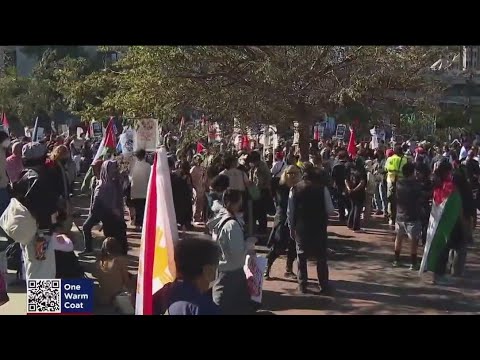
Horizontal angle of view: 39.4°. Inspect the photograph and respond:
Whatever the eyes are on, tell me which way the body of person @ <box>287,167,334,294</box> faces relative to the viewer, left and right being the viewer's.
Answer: facing away from the viewer

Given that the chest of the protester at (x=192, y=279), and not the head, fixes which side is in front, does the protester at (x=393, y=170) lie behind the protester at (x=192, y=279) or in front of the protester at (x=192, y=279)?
in front

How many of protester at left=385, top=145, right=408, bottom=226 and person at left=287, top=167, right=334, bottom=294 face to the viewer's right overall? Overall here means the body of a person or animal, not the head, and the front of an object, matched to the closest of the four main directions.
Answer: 0

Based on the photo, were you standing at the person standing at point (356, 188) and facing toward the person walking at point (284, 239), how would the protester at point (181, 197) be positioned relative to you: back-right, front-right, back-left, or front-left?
front-right

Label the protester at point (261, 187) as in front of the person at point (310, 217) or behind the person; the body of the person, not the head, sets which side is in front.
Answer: in front

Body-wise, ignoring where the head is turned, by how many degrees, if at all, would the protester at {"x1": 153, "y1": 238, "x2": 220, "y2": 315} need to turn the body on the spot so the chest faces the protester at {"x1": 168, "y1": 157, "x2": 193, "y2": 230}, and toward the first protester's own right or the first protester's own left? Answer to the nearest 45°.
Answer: approximately 45° to the first protester's own left

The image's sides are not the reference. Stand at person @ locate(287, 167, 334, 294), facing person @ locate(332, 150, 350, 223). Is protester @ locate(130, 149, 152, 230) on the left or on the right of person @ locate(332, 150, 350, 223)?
left

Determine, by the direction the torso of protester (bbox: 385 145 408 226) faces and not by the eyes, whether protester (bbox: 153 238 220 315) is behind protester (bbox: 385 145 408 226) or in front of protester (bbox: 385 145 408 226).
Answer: behind

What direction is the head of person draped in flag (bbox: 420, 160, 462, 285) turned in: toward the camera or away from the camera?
away from the camera

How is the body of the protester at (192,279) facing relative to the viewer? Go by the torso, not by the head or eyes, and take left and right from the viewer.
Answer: facing away from the viewer and to the right of the viewer
